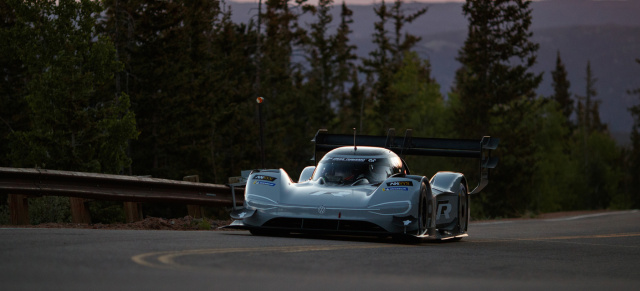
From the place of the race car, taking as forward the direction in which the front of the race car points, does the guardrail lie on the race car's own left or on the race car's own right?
on the race car's own right

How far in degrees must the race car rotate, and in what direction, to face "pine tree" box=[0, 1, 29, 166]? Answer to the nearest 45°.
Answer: approximately 135° to its right

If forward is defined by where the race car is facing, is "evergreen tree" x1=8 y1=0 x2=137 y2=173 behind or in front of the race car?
behind

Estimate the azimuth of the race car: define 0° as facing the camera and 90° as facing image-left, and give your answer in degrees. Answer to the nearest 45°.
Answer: approximately 0°

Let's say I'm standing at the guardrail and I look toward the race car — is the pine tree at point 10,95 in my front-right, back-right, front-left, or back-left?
back-left

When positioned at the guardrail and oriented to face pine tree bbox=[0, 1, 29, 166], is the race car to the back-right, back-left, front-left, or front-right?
back-right
